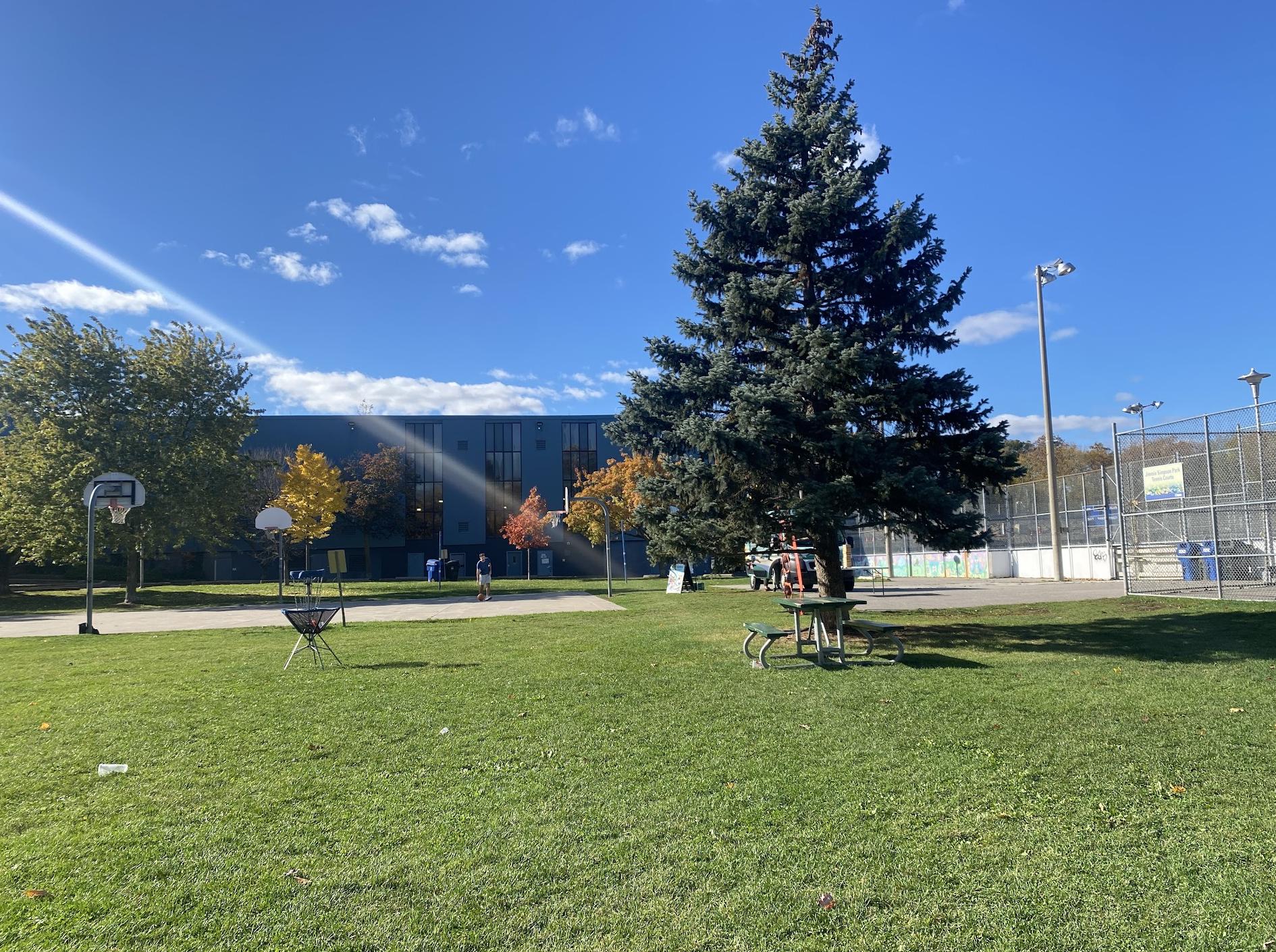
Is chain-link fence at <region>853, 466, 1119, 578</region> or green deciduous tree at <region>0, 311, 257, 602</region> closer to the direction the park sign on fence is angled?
the green deciduous tree

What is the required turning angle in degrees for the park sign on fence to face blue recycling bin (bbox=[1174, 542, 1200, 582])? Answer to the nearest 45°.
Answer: approximately 180°

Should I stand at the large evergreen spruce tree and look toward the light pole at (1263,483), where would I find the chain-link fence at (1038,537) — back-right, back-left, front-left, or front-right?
front-left

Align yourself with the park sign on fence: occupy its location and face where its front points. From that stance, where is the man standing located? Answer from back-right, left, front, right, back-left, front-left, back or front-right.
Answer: right

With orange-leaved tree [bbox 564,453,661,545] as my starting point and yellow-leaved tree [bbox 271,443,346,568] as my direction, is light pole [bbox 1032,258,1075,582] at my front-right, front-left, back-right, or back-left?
back-left

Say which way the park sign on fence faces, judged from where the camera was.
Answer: facing the viewer

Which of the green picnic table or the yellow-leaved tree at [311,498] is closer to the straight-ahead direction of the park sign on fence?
the green picnic table

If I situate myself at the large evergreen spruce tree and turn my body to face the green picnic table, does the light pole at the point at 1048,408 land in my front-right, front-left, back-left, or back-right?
back-left

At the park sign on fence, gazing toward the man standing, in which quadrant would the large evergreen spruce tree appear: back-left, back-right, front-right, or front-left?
front-left

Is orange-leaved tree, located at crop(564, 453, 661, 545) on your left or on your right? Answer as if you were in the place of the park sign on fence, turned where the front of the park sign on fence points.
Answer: on your right

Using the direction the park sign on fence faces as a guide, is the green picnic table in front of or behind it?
in front
